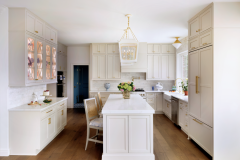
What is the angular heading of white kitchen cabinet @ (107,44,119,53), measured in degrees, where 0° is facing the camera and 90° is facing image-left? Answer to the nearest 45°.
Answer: approximately 0°

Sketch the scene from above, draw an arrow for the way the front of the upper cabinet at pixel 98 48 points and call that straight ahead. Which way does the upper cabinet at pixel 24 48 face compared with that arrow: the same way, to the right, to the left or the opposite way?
to the left

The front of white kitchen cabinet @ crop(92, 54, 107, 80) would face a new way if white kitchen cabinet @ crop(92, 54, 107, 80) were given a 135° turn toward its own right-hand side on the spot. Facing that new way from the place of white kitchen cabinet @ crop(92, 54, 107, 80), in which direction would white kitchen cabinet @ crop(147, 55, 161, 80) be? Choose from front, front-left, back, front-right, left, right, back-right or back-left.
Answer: back-right

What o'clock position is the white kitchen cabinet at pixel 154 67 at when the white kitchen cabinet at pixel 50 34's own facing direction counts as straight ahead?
the white kitchen cabinet at pixel 154 67 is roughly at 10 o'clock from the white kitchen cabinet at pixel 50 34.

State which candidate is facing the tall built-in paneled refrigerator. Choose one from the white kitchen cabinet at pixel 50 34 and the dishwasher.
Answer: the white kitchen cabinet

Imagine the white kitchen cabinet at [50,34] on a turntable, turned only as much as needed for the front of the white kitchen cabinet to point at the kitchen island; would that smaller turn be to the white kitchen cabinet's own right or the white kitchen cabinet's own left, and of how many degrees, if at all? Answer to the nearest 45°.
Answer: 0° — it already faces it

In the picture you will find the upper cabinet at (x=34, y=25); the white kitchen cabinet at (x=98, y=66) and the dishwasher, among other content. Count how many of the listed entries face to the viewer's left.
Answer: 1

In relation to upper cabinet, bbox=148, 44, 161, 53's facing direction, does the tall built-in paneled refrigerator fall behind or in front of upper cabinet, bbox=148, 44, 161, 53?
in front

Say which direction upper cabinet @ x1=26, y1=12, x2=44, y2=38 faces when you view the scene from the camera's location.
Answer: facing the viewer and to the right of the viewer
